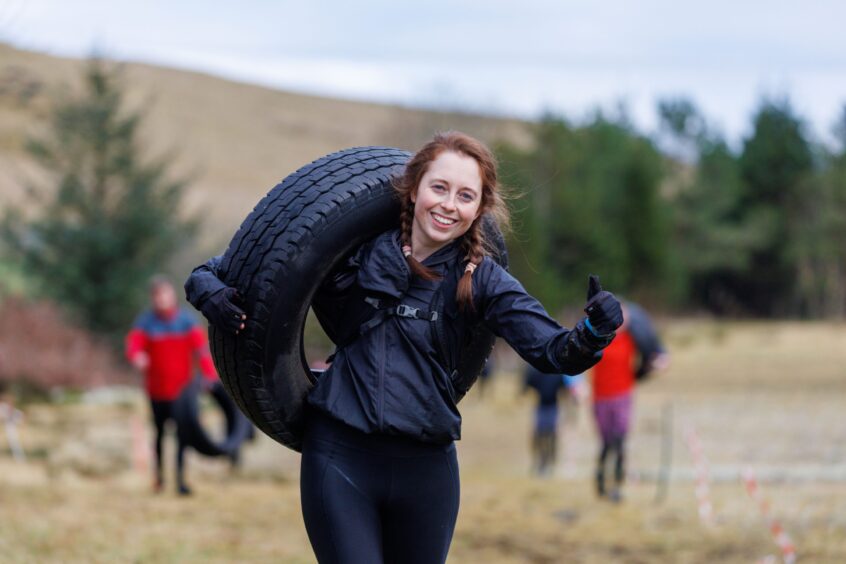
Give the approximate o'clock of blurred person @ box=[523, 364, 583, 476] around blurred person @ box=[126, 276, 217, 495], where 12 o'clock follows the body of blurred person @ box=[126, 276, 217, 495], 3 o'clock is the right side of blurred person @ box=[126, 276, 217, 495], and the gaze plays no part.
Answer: blurred person @ box=[523, 364, 583, 476] is roughly at 8 o'clock from blurred person @ box=[126, 276, 217, 495].

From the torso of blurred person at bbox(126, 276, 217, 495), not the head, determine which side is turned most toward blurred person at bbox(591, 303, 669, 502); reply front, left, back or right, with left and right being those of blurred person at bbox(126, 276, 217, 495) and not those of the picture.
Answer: left

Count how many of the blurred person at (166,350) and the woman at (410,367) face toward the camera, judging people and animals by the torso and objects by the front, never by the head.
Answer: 2

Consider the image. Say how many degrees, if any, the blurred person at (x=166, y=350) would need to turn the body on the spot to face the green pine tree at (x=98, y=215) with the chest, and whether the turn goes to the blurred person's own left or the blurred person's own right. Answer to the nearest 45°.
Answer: approximately 180°

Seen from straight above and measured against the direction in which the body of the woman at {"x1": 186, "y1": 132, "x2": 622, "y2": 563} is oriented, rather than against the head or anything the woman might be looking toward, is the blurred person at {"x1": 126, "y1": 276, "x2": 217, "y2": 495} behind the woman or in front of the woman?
behind

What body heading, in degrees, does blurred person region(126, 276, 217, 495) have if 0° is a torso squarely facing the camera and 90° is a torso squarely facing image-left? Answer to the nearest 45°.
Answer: approximately 0°

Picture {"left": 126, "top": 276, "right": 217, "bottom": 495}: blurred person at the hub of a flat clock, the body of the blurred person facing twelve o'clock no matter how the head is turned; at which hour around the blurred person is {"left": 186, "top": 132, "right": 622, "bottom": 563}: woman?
The woman is roughly at 12 o'clock from the blurred person.

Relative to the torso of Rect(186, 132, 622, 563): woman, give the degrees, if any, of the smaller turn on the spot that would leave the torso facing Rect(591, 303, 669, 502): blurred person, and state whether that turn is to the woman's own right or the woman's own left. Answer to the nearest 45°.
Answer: approximately 180°

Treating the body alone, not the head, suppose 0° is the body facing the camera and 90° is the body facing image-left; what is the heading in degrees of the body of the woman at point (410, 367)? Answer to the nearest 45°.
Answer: approximately 0°

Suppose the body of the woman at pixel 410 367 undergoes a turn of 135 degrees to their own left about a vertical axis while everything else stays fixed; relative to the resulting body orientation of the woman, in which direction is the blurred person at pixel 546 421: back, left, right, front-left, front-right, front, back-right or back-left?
front-left
